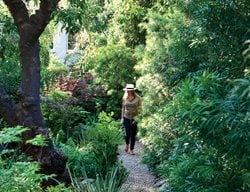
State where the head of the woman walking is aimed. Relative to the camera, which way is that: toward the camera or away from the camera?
toward the camera

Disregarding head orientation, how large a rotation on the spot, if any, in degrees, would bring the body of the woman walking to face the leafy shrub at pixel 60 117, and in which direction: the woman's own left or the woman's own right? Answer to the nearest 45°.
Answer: approximately 135° to the woman's own right

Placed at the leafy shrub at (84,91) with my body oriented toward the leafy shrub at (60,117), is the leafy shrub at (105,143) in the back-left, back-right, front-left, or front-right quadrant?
front-left

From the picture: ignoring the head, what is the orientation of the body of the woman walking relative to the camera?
toward the camera

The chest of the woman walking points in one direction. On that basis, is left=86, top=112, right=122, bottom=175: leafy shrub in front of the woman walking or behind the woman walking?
in front

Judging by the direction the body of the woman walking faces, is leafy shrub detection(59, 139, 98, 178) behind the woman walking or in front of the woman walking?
in front

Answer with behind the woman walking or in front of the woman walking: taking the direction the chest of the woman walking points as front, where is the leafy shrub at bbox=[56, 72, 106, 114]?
behind

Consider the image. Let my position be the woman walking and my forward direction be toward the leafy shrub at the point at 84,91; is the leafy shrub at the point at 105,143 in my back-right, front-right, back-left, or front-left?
back-left
